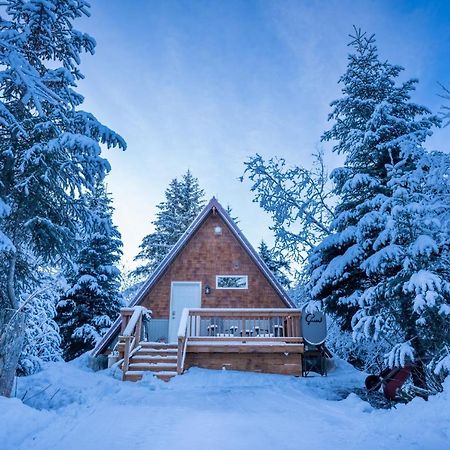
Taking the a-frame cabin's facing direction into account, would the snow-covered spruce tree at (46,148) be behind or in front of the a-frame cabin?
in front

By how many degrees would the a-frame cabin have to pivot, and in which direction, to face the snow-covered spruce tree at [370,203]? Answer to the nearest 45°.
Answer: approximately 45° to its left

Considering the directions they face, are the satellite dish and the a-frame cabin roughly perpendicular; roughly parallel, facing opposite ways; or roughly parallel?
roughly parallel

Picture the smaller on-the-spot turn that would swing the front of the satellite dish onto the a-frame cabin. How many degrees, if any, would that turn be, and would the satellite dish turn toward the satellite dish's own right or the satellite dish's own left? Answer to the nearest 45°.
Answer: approximately 90° to the satellite dish's own right

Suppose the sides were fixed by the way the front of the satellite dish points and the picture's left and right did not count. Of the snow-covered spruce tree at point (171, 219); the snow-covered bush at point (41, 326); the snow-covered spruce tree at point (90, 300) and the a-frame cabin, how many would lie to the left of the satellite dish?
0

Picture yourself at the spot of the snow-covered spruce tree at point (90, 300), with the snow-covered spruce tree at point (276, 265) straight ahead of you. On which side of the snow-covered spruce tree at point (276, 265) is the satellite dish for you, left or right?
right

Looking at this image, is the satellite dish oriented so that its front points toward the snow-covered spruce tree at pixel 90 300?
no

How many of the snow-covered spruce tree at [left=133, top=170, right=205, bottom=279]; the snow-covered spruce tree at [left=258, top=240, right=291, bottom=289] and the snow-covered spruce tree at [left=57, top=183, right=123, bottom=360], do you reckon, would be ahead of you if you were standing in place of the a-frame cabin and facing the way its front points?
0

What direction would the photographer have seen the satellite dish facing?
facing the viewer

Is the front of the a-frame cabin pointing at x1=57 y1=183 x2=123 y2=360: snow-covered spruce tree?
no

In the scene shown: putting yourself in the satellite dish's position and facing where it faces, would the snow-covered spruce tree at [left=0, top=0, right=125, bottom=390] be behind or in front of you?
in front

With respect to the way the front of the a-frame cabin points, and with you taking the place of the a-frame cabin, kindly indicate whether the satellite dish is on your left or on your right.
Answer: on your left

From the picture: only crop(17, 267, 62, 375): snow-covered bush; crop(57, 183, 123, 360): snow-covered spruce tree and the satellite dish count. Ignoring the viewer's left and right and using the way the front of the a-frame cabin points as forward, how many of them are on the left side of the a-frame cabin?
1

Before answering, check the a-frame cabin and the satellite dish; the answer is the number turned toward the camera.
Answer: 2

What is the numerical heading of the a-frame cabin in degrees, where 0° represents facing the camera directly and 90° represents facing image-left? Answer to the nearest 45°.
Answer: approximately 0°

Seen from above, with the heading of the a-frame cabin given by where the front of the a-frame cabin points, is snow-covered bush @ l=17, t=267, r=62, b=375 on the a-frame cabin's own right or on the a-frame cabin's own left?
on the a-frame cabin's own right

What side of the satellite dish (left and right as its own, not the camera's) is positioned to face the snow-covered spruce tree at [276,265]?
back
